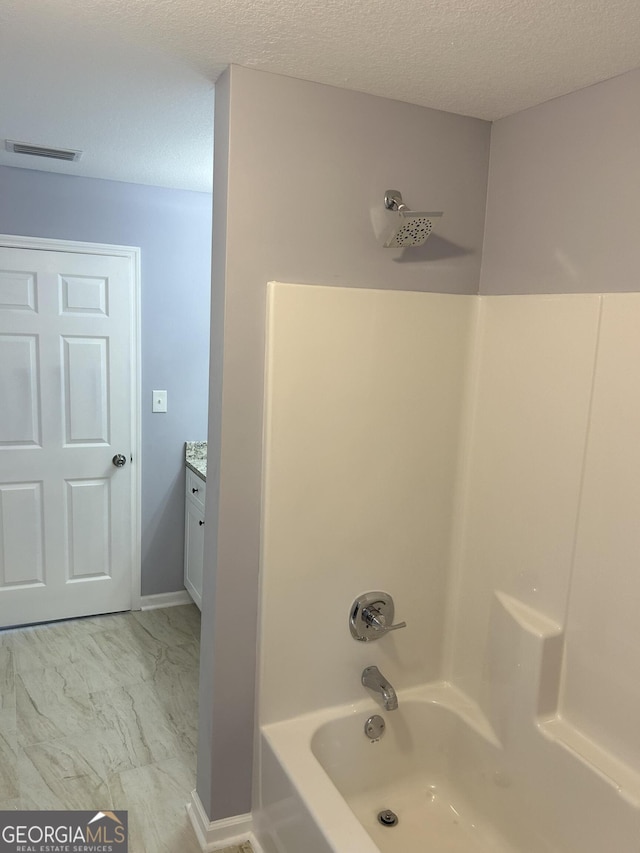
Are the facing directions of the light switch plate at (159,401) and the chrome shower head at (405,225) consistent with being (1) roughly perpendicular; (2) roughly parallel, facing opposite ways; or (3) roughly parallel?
roughly parallel

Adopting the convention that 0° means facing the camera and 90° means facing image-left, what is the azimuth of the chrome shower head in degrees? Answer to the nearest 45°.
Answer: approximately 315°

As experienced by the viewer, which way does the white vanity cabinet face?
facing to the left of the viewer

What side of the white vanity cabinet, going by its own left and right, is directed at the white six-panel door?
front

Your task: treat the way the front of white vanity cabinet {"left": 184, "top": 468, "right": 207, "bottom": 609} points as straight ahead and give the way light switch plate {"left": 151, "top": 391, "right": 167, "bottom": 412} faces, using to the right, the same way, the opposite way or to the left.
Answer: to the left

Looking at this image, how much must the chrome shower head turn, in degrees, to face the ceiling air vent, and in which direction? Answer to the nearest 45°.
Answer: approximately 135° to its right

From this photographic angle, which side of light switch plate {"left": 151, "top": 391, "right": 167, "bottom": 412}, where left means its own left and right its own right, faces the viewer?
front
